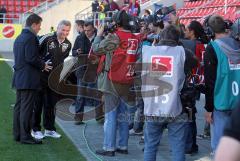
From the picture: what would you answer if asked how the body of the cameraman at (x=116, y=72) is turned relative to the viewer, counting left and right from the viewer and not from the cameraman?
facing away from the viewer and to the left of the viewer

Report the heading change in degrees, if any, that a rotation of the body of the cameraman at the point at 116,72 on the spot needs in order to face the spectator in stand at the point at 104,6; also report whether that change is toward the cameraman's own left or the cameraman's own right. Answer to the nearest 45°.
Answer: approximately 45° to the cameraman's own right

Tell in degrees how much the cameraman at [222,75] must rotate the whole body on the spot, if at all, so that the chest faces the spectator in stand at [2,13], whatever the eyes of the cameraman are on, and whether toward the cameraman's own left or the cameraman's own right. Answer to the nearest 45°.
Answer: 0° — they already face them

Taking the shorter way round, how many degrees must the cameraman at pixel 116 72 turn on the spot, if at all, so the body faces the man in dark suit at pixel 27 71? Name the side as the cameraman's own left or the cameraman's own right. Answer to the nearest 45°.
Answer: approximately 45° to the cameraman's own left

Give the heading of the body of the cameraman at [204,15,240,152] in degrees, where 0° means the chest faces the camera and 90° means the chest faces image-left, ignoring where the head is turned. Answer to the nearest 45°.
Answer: approximately 135°

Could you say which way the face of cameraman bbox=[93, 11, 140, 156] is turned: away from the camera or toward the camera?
away from the camera

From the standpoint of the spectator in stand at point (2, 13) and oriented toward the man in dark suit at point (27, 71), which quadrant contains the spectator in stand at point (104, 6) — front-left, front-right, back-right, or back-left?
front-left

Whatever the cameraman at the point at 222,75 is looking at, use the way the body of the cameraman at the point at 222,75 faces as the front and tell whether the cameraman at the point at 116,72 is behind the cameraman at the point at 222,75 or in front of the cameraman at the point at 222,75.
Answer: in front

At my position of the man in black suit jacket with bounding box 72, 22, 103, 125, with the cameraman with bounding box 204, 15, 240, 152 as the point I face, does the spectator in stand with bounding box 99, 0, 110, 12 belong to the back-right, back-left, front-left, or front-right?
back-left

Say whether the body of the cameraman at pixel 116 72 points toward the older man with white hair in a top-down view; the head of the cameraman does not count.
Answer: yes

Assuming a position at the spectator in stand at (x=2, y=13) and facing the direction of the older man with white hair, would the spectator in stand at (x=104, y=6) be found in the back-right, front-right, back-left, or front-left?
front-left

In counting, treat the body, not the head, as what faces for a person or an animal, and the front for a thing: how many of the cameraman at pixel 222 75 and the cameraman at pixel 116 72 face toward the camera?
0

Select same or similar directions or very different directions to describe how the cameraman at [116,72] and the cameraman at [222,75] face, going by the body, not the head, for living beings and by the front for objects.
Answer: same or similar directions
